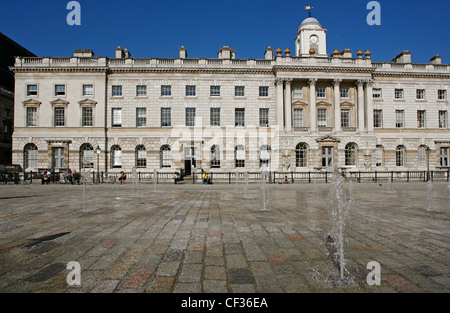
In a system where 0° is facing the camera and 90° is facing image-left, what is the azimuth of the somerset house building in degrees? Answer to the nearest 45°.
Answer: approximately 0°
